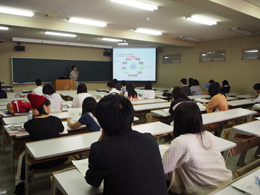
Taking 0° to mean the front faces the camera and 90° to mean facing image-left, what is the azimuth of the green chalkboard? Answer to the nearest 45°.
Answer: approximately 315°

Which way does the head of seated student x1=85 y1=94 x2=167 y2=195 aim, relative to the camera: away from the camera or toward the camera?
away from the camera

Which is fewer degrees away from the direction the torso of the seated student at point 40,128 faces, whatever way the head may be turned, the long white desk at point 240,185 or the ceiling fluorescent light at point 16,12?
the ceiling fluorescent light

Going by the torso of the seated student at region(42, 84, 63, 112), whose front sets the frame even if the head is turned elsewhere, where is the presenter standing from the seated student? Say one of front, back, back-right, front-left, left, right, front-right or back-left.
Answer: front-right

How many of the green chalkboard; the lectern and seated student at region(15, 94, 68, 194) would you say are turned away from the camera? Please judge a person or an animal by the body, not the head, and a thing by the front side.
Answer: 1

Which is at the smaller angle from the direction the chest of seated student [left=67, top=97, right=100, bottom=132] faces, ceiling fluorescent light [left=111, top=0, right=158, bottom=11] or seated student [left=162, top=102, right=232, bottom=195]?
the ceiling fluorescent light

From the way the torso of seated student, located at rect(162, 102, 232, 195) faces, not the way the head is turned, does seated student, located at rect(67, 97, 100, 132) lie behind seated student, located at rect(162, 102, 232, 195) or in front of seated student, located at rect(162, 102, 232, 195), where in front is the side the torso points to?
in front

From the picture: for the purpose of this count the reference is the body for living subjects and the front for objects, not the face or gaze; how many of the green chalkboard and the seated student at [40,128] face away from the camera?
1

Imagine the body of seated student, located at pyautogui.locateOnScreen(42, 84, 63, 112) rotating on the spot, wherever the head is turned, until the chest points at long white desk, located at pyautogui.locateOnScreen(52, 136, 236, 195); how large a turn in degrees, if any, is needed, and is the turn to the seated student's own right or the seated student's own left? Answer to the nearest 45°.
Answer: approximately 135° to the seated student's own left

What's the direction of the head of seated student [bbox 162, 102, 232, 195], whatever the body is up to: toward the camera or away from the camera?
away from the camera

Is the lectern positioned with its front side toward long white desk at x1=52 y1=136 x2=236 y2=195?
yes

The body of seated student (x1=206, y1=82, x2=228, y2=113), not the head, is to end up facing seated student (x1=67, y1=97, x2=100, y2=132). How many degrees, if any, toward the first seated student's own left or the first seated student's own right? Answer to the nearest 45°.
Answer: approximately 90° to the first seated student's own left

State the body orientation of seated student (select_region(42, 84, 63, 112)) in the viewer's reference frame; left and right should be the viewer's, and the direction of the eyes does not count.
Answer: facing away from the viewer and to the left of the viewer

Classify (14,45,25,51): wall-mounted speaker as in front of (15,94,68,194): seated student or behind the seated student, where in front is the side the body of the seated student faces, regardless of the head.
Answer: in front

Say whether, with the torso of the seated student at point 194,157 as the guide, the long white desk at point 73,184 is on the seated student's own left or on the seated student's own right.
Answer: on the seated student's own left

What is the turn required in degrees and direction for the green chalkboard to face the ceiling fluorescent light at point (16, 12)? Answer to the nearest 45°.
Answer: approximately 45° to its right

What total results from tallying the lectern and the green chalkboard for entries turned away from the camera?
0

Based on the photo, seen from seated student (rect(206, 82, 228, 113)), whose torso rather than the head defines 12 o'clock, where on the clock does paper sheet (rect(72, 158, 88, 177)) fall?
The paper sheet is roughly at 8 o'clock from the seated student.

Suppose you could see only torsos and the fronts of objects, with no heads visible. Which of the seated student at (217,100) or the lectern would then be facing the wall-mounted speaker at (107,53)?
the seated student

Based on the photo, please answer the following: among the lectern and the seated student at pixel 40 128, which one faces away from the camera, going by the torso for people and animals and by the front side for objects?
the seated student

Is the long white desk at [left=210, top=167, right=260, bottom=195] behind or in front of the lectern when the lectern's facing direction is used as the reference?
in front

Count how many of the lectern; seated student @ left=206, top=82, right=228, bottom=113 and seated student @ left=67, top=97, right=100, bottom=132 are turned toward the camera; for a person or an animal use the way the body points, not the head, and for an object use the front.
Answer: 1

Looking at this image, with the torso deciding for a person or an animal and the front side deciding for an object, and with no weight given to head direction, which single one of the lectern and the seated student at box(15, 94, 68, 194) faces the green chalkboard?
the seated student
